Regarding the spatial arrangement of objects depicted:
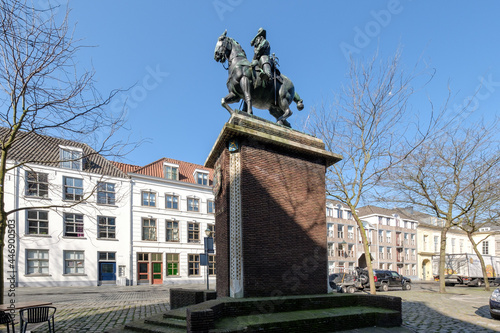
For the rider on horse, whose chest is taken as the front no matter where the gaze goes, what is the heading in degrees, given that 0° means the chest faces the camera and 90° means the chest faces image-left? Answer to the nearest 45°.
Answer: approximately 45°

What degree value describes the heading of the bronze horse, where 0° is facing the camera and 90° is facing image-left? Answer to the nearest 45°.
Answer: approximately 45°

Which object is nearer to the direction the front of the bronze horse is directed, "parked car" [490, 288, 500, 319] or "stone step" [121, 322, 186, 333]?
the stone step

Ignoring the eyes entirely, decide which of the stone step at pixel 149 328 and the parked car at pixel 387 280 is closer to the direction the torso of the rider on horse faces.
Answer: the stone step

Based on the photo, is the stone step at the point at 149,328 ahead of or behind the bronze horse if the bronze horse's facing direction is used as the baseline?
ahead

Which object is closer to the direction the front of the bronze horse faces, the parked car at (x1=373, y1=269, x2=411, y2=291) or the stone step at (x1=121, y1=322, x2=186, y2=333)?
the stone step

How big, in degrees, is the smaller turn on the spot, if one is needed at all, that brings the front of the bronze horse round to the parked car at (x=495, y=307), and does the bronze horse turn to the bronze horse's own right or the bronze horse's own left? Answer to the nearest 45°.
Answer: approximately 135° to the bronze horse's own left
